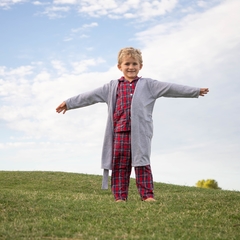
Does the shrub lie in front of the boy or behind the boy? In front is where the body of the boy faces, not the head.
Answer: behind

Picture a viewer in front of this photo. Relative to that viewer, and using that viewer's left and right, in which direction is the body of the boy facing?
facing the viewer
